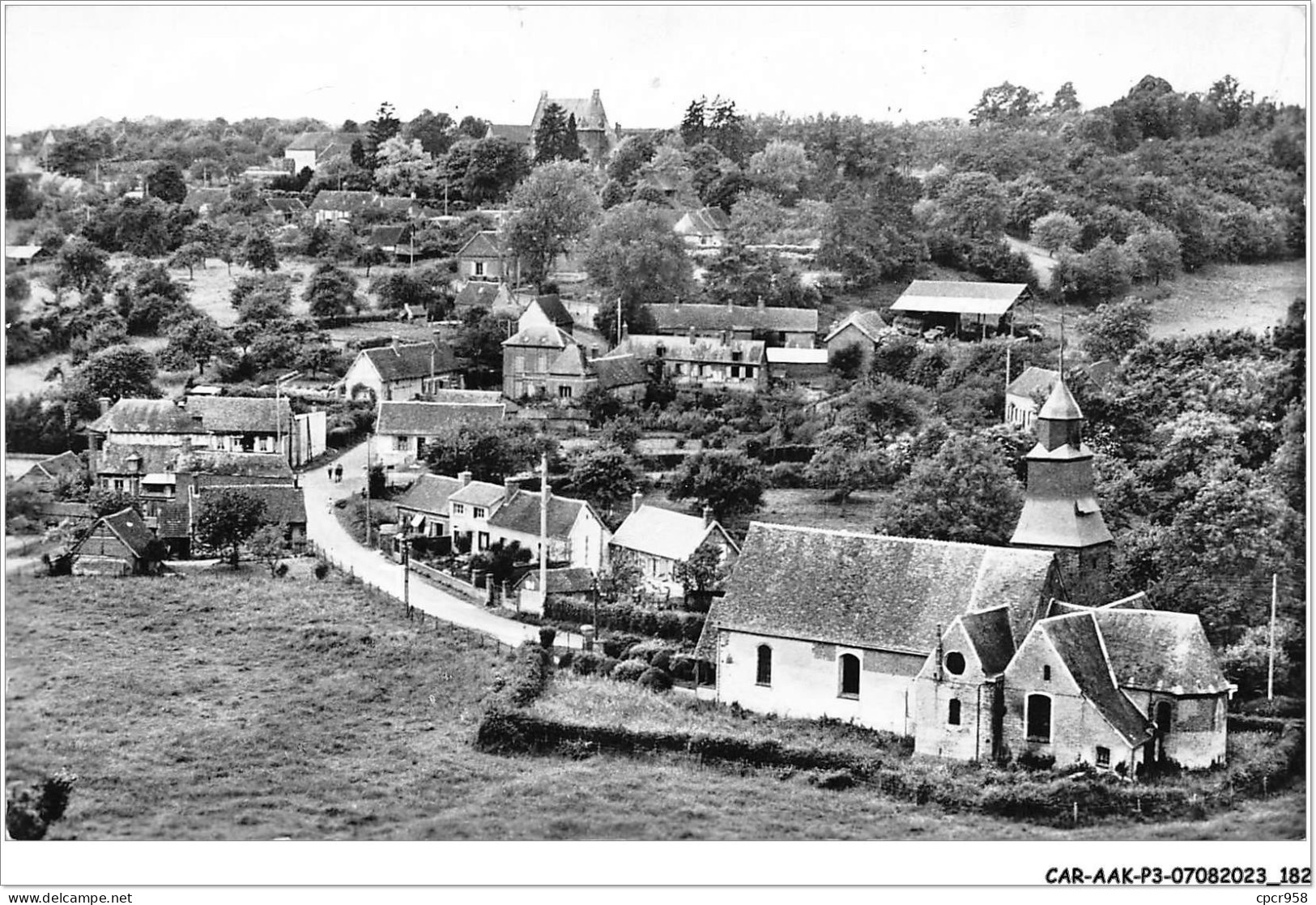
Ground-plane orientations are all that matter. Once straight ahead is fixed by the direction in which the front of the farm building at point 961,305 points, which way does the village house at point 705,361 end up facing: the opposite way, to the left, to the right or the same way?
the same way

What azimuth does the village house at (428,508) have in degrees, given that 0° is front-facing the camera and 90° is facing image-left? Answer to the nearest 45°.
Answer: approximately 45°

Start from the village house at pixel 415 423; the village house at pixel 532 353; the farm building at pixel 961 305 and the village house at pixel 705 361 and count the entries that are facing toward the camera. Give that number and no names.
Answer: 4

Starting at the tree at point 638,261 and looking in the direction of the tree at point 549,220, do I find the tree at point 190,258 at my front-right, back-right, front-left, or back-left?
front-left

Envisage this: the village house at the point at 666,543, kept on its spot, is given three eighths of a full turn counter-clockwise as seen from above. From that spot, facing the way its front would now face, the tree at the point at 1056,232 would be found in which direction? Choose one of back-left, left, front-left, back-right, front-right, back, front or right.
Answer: front-left

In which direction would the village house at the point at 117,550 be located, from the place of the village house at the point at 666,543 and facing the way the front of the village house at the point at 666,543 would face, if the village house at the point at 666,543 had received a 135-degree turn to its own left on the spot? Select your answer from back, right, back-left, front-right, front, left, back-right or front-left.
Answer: back

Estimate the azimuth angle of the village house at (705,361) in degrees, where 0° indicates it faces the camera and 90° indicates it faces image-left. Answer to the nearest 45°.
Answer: approximately 0°

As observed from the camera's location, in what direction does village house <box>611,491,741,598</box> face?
facing the viewer and to the left of the viewer

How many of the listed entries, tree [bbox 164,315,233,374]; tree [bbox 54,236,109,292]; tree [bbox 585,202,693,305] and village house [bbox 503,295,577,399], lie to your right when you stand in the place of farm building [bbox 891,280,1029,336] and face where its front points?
4

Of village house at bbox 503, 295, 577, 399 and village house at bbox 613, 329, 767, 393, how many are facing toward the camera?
2

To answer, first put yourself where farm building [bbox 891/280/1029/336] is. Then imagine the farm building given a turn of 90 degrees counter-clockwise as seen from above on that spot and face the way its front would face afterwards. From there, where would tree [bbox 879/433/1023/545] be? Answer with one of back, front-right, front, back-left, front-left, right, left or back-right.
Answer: right

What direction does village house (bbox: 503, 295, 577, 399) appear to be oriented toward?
toward the camera

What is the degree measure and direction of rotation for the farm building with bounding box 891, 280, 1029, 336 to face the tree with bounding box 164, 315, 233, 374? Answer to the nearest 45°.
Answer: approximately 90° to its right

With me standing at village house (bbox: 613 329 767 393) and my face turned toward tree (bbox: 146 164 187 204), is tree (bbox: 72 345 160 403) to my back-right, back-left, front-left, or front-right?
front-left

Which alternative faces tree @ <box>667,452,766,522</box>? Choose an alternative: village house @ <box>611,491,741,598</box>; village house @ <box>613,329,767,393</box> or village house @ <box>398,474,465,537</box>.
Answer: village house @ <box>613,329,767,393</box>

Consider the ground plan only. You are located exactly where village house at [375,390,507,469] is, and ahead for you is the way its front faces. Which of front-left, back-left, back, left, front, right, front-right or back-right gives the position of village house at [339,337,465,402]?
back

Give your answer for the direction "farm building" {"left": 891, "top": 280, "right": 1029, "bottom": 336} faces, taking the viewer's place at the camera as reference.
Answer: facing the viewer

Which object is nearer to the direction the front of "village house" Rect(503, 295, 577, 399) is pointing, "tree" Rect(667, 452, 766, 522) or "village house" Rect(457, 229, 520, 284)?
the tree

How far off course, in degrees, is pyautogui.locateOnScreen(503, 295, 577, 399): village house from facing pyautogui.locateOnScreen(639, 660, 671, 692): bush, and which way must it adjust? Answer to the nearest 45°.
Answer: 0° — it already faces it

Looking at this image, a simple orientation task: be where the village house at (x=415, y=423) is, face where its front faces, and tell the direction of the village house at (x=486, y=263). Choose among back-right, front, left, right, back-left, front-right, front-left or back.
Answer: back

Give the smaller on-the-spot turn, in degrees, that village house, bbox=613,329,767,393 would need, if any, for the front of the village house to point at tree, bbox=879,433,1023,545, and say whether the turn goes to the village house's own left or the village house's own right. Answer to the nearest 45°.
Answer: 0° — it already faces it
